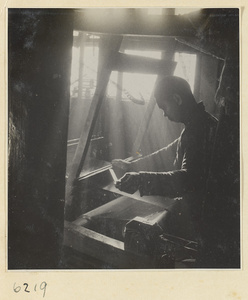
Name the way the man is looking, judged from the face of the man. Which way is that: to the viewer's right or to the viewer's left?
to the viewer's left

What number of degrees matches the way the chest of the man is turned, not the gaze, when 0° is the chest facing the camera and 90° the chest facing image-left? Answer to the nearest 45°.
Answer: approximately 90°
